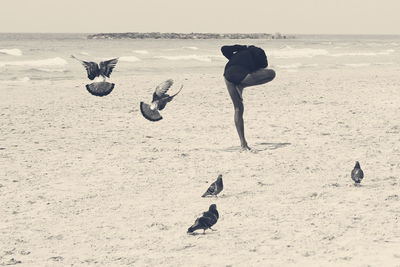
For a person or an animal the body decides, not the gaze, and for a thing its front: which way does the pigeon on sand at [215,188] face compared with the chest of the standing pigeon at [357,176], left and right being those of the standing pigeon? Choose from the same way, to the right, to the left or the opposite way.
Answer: to the right

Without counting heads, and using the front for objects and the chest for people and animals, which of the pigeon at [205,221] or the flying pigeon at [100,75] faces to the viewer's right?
the pigeon at [205,221]

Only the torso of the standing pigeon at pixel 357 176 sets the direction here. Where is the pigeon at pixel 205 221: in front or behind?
behind

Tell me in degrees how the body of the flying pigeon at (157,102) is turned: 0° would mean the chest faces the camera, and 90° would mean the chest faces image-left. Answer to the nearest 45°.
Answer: approximately 225°

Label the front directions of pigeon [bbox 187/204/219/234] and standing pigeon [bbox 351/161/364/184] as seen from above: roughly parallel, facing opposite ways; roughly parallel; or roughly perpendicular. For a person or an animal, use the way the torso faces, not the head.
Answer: roughly perpendicular

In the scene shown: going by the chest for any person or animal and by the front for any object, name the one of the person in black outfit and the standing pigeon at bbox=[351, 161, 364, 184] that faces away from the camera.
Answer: the standing pigeon

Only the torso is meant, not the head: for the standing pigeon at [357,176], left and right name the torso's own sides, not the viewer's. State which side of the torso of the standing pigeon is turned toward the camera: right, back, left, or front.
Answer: back

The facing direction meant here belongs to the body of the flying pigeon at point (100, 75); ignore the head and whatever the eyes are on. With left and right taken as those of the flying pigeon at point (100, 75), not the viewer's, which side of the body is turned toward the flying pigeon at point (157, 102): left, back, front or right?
right

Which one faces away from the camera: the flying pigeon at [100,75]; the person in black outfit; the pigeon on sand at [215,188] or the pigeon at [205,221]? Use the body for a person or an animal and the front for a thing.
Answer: the flying pigeon at [100,75]

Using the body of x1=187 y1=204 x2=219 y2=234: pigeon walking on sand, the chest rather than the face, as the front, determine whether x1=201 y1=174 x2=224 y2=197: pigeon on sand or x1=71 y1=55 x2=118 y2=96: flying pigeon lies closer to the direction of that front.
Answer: the pigeon on sand

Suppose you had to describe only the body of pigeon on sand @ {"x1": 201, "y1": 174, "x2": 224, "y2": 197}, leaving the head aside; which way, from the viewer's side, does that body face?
to the viewer's right
